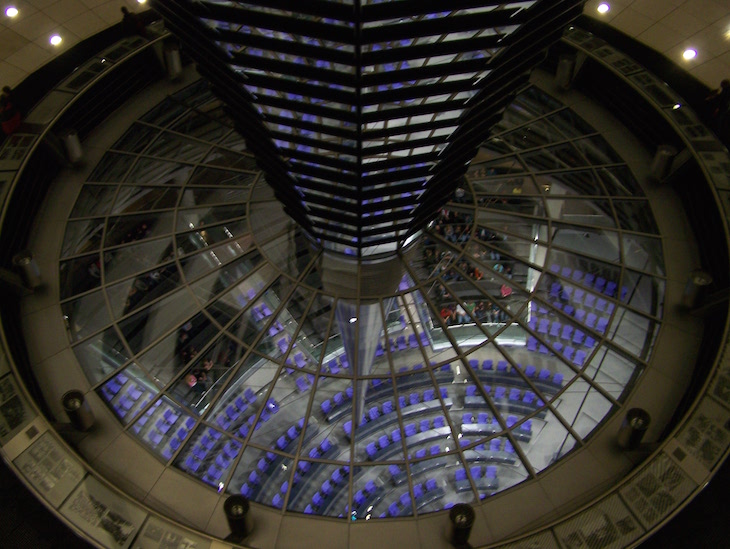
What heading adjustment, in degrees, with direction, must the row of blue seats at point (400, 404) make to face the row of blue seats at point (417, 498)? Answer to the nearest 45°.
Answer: approximately 135° to its left

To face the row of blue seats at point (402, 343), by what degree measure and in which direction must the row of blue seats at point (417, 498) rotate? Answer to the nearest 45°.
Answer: approximately 45° to its right

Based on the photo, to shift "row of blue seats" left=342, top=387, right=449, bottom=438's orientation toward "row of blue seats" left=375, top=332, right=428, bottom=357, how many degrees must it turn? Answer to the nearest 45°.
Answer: approximately 45° to its right
